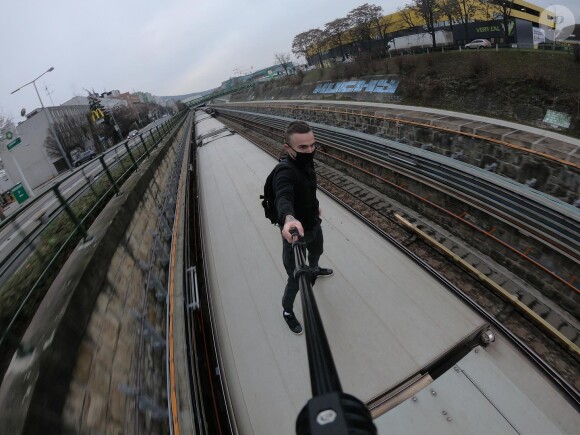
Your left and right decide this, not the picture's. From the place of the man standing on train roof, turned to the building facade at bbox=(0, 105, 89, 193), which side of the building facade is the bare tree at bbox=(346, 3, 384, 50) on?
right

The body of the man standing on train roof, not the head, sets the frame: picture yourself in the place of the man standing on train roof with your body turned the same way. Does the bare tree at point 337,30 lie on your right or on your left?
on your left

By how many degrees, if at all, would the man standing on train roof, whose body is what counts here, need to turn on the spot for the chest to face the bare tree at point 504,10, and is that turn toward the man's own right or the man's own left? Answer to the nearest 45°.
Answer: approximately 90° to the man's own left

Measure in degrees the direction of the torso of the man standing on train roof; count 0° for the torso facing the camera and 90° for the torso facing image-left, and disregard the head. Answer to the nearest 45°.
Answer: approximately 315°

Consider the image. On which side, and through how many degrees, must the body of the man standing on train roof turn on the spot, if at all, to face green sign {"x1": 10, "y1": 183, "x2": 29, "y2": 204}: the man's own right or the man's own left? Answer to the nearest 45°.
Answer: approximately 180°

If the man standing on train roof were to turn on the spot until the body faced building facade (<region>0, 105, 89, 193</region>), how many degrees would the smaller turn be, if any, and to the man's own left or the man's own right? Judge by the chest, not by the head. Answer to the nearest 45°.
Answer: approximately 180°
